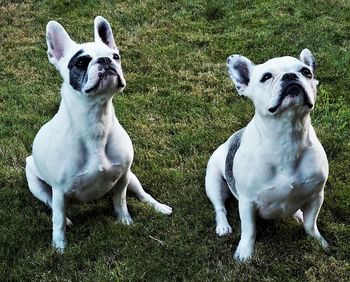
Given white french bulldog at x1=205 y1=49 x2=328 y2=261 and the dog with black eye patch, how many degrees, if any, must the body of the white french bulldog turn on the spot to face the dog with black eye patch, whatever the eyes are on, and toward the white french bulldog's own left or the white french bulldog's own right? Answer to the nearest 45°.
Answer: approximately 135° to the white french bulldog's own right

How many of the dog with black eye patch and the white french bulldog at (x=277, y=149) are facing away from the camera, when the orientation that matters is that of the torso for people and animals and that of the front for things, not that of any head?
0

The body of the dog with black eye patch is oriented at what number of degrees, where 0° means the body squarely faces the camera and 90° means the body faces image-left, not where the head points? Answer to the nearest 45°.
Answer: approximately 315°

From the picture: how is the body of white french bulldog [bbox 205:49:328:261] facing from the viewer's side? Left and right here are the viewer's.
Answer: facing the viewer and to the right of the viewer

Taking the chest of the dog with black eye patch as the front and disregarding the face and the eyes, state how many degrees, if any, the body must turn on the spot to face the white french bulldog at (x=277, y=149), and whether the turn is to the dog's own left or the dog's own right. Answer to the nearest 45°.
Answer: approximately 45° to the dog's own left
